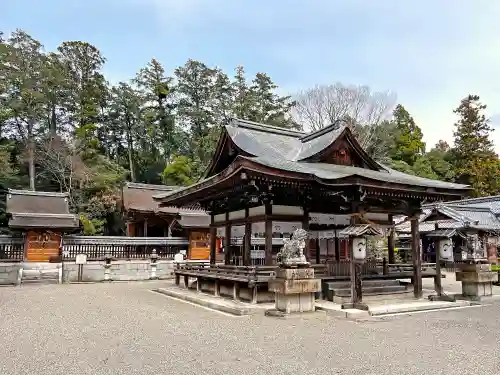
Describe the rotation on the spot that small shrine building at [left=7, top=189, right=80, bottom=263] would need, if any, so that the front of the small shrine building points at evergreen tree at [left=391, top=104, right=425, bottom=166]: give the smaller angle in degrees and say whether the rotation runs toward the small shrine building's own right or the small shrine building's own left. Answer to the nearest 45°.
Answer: approximately 90° to the small shrine building's own left

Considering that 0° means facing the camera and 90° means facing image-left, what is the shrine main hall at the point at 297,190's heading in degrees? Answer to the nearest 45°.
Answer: approximately 315°

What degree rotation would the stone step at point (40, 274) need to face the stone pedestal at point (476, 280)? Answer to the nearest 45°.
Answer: approximately 45° to its left

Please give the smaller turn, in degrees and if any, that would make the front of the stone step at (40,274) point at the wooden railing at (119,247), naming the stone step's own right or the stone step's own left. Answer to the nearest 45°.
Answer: approximately 135° to the stone step's own left

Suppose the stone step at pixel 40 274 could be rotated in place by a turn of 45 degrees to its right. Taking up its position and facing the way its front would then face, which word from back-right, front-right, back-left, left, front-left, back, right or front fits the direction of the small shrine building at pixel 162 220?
back

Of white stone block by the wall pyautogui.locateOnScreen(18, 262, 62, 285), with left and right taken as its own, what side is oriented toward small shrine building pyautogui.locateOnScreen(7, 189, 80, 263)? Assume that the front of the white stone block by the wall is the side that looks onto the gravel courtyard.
back

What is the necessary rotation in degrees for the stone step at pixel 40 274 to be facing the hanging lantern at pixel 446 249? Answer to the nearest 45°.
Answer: approximately 45° to its left
